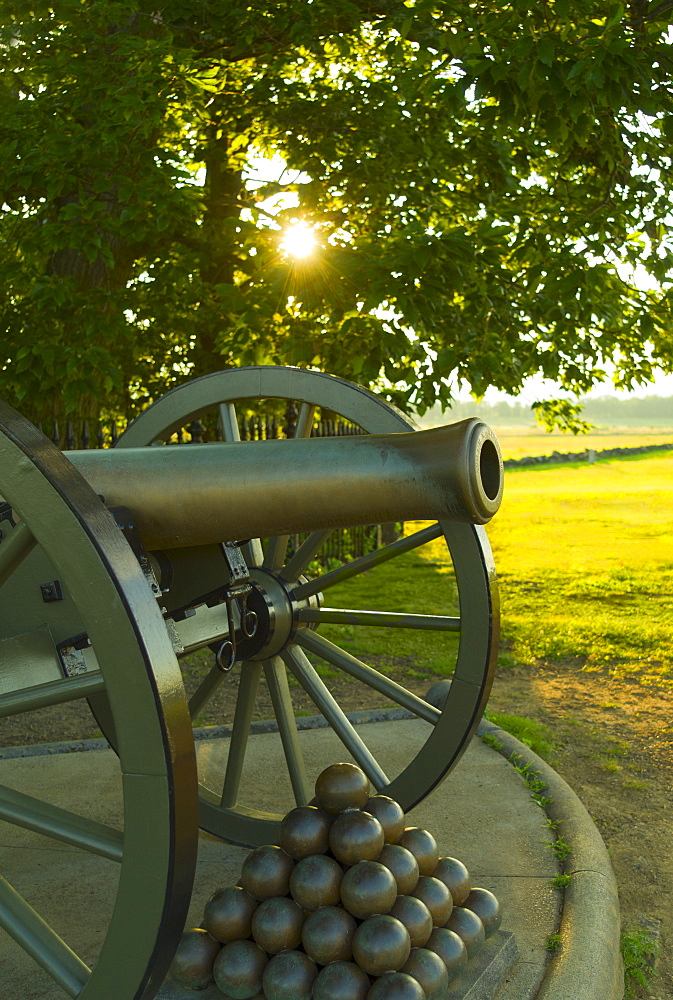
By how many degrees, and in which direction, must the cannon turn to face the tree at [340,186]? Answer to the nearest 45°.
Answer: approximately 135° to its left

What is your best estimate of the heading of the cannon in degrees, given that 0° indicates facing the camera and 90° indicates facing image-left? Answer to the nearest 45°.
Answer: approximately 315°
